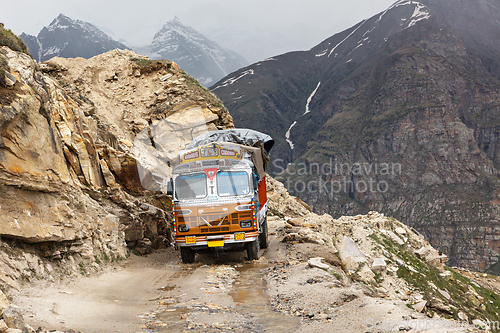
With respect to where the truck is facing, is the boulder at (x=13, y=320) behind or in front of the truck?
in front

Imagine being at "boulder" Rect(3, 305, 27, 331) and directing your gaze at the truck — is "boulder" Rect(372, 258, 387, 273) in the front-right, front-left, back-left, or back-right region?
front-right

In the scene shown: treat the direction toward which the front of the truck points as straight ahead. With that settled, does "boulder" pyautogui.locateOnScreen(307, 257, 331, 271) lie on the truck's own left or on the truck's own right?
on the truck's own left

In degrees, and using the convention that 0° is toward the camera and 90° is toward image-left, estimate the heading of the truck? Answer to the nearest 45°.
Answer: approximately 0°

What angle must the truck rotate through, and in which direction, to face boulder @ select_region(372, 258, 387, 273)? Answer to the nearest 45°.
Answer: approximately 90° to its left

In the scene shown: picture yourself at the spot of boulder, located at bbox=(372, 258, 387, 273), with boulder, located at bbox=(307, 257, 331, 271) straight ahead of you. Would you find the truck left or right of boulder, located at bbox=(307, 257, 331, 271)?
right
